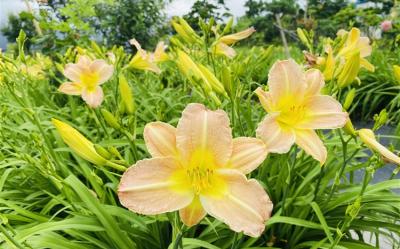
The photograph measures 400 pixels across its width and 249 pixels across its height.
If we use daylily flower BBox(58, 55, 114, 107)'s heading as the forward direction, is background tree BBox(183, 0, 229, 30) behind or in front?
behind

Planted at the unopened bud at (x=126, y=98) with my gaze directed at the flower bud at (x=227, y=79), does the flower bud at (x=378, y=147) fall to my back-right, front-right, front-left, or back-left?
front-right

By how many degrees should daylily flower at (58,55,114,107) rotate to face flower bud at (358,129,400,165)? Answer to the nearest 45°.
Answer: approximately 45° to its left

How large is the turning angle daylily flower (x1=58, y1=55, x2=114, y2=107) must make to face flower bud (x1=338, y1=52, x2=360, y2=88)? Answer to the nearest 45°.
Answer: approximately 45° to its left

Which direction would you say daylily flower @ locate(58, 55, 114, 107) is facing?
toward the camera

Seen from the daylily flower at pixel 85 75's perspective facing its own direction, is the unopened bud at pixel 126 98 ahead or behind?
ahead

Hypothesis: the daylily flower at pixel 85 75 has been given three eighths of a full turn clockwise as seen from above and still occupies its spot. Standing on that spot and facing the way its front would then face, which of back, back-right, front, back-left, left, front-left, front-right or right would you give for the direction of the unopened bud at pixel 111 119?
back-left

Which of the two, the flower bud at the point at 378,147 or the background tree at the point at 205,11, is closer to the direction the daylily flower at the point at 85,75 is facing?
the flower bud

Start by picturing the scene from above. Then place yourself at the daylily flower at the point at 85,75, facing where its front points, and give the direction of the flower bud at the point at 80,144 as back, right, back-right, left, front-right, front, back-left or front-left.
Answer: front

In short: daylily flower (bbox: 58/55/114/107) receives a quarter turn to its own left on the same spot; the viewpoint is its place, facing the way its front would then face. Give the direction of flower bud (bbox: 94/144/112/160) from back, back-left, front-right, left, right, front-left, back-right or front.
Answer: right
